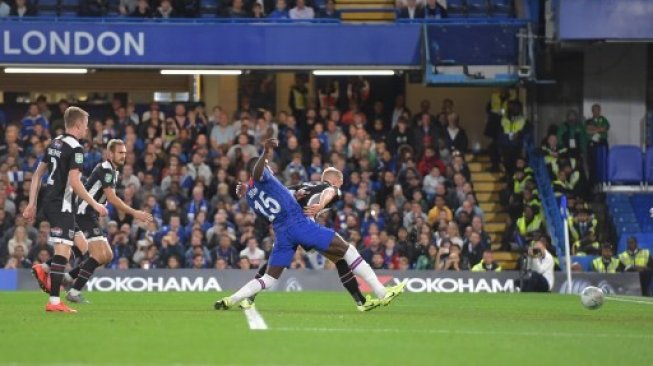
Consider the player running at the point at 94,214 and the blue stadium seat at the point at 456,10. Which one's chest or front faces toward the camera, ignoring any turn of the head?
the blue stadium seat

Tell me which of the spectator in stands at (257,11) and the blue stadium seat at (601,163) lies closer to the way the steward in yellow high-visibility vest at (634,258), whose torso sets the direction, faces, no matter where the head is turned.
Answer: the spectator in stands

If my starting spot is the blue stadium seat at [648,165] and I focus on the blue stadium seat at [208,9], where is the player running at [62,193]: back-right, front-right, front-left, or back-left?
front-left

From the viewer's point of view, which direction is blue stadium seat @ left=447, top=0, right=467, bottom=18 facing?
toward the camera

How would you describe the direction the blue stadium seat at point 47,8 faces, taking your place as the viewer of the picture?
facing the viewer

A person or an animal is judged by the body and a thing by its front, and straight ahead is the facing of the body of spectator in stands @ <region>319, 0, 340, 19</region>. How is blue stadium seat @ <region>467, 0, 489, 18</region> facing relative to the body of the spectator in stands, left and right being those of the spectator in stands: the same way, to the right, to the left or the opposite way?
the same way

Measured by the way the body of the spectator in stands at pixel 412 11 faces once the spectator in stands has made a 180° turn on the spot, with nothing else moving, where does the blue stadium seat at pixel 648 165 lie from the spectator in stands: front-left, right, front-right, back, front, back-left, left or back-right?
right

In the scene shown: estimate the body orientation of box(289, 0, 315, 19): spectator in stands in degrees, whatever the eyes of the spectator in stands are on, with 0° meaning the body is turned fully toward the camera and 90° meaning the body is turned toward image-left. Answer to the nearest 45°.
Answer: approximately 0°

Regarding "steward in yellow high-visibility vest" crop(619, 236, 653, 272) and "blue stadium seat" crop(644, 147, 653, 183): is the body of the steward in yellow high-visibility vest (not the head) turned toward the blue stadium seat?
no

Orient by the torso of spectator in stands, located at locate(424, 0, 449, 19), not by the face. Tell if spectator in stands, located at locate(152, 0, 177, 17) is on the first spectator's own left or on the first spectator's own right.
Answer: on the first spectator's own right

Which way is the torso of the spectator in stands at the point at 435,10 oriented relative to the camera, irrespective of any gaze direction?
toward the camera

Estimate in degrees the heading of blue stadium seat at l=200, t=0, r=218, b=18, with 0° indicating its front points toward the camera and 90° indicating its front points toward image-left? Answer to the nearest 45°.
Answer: approximately 0°

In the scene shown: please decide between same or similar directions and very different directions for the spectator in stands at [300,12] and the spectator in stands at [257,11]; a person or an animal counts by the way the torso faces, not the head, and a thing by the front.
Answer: same or similar directions

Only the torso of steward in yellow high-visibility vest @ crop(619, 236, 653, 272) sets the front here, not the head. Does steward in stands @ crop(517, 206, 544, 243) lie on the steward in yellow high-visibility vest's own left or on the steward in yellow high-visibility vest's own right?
on the steward in yellow high-visibility vest's own right

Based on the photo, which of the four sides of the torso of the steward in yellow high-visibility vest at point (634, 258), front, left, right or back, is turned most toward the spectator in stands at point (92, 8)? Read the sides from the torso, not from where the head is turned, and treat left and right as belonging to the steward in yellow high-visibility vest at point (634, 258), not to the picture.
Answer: right

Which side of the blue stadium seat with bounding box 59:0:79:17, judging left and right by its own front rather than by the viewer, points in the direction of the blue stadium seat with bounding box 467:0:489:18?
left
